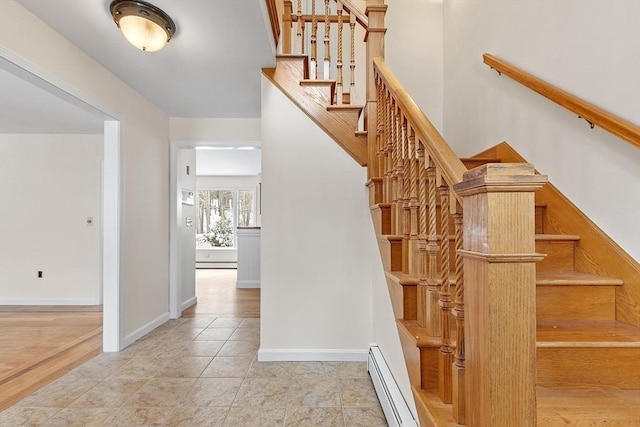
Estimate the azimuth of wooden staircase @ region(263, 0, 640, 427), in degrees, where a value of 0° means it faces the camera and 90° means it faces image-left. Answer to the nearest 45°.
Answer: approximately 0°

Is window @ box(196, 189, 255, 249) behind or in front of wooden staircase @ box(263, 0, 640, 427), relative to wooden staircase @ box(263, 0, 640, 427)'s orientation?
behind

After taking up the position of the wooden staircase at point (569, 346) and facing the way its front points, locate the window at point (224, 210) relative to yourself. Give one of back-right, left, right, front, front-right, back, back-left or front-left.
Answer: back-right

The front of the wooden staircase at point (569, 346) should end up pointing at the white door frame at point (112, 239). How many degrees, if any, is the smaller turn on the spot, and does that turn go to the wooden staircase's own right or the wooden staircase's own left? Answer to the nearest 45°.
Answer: approximately 90° to the wooden staircase's own right
